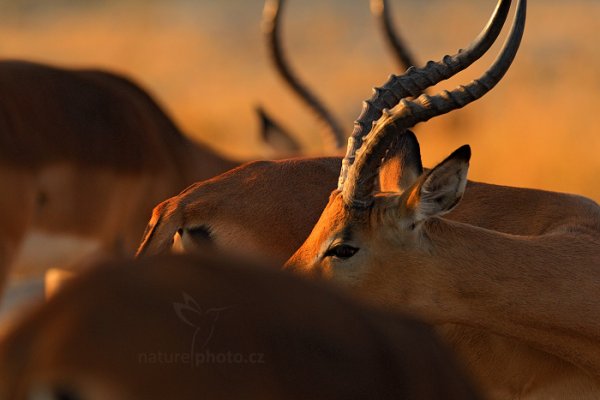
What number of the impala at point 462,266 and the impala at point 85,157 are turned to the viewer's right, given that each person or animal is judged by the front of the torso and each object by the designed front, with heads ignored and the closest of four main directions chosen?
1

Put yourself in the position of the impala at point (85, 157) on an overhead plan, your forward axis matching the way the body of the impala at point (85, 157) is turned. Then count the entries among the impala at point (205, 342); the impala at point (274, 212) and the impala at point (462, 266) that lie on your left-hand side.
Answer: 0

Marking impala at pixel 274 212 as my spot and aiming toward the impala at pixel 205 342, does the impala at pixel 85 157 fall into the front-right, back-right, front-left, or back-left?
back-right

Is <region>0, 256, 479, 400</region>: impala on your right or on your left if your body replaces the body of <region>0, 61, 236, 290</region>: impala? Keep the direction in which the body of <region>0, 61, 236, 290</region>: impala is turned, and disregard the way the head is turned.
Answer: on your right

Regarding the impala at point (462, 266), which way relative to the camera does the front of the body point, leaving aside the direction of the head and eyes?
to the viewer's left

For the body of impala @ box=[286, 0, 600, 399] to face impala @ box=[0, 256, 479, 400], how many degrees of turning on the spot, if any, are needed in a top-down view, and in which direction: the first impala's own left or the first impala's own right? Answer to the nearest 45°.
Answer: approximately 90° to the first impala's own left

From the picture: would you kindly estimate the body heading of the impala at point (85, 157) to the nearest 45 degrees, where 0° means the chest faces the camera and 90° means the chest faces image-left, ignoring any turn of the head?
approximately 270°
